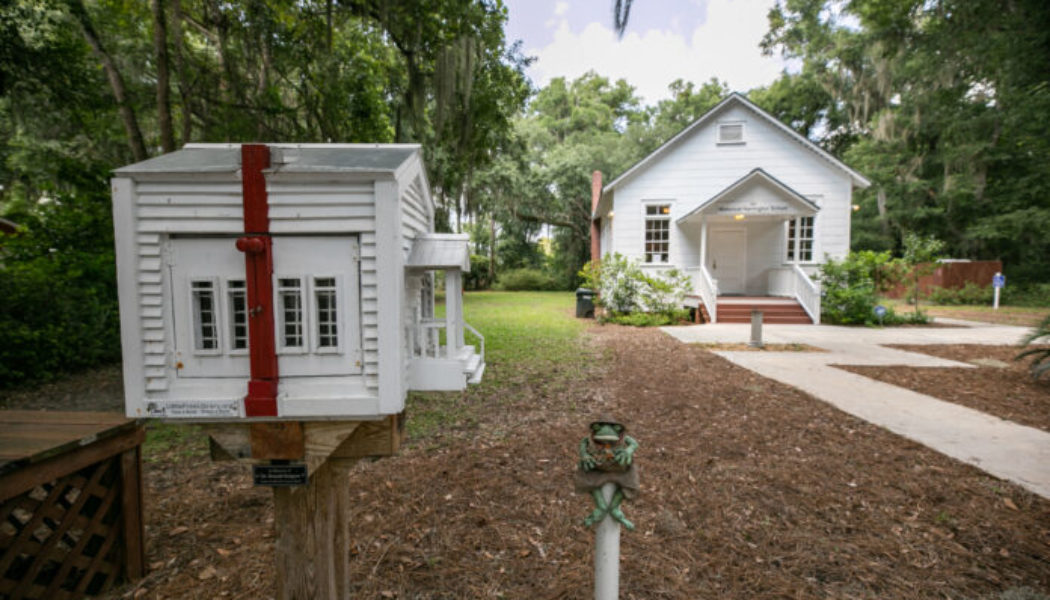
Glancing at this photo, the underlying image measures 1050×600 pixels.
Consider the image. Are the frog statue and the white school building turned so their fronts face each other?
no

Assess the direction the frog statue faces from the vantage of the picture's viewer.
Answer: facing the viewer

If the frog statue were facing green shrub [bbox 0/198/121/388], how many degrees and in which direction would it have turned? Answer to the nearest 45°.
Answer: approximately 90° to its right

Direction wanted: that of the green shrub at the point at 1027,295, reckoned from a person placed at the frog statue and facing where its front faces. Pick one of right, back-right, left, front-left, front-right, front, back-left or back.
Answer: back-left

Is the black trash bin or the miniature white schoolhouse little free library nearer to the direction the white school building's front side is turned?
the miniature white schoolhouse little free library

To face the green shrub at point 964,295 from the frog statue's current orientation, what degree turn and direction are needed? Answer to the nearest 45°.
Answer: approximately 135° to its left

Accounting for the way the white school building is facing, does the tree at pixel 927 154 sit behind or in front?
behind

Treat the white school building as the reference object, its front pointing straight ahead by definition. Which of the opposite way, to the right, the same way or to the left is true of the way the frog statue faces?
the same way

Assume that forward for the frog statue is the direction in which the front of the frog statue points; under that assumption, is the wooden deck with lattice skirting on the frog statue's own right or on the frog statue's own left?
on the frog statue's own right

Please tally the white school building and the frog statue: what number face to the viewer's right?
0

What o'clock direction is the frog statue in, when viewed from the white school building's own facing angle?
The frog statue is roughly at 12 o'clock from the white school building.

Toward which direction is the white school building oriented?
toward the camera
